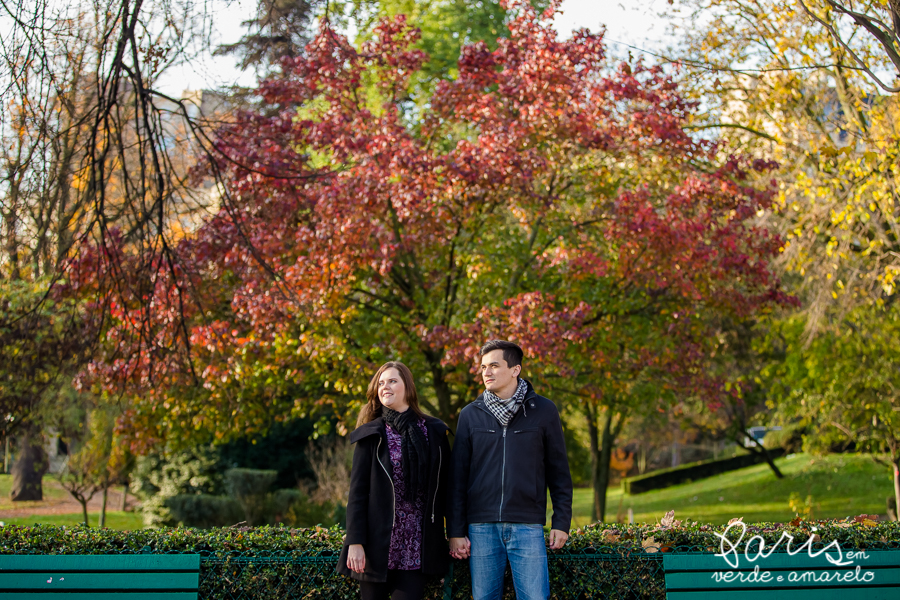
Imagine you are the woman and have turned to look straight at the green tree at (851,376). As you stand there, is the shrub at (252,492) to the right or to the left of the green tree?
left

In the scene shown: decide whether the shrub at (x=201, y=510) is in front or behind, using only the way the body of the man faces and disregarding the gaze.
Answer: behind

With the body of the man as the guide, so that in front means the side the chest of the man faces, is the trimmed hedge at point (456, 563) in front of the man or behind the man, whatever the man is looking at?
behind

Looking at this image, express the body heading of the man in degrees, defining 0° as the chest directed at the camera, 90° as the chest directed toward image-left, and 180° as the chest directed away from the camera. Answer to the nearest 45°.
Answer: approximately 0°

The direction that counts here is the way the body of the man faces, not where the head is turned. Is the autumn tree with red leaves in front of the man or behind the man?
behind

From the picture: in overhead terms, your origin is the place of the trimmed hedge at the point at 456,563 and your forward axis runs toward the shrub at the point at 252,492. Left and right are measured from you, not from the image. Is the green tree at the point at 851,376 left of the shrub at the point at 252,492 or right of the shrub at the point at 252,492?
right
